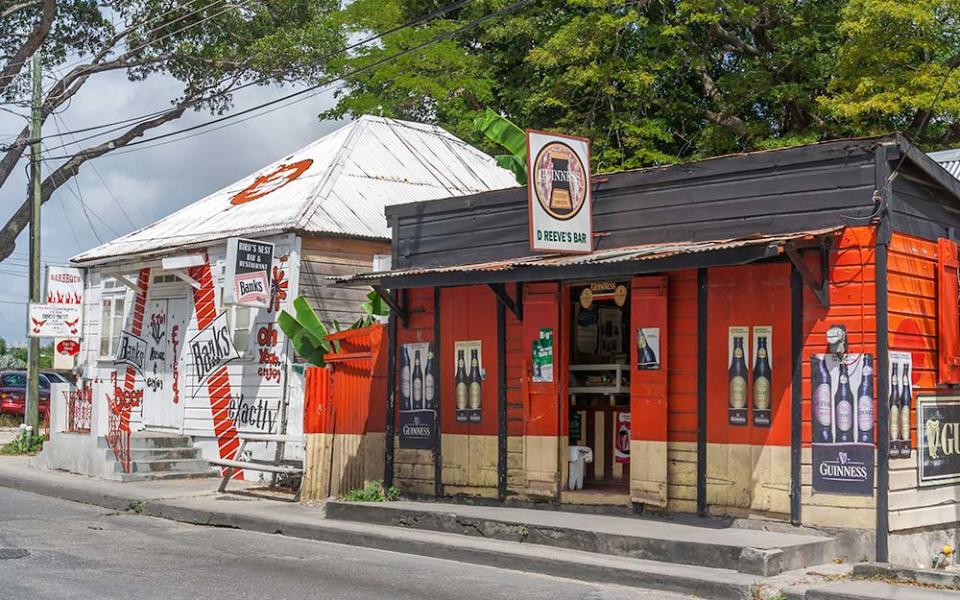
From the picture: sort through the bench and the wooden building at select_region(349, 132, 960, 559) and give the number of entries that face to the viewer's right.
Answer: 0

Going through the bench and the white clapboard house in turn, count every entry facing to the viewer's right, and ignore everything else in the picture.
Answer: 0

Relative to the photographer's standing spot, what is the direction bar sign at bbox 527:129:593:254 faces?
facing the viewer and to the right of the viewer

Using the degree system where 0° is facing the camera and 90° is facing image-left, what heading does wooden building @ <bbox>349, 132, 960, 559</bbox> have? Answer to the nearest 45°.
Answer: approximately 45°

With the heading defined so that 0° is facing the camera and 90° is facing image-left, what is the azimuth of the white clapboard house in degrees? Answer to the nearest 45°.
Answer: approximately 45°

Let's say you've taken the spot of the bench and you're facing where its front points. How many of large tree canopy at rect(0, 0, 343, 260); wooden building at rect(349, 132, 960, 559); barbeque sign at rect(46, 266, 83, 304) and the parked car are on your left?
1

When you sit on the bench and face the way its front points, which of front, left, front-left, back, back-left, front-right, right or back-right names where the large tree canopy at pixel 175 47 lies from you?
back-right

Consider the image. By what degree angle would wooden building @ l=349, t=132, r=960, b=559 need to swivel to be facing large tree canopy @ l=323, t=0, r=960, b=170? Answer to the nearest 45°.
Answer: approximately 135° to its right
